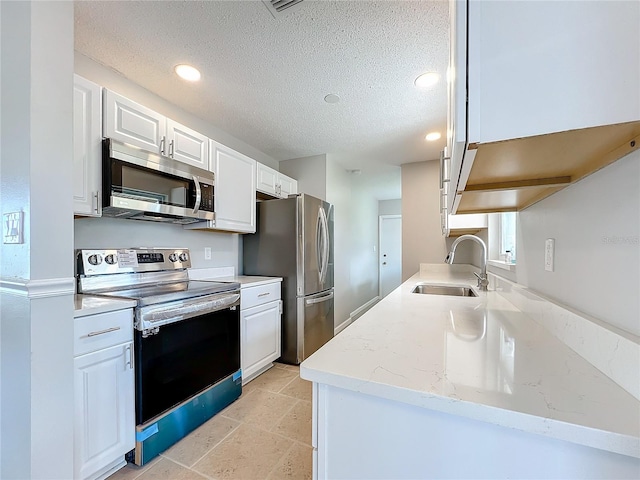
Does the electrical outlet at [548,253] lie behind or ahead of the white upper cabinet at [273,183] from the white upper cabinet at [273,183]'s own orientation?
ahead

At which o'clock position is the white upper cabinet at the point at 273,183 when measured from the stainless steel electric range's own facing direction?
The white upper cabinet is roughly at 9 o'clock from the stainless steel electric range.

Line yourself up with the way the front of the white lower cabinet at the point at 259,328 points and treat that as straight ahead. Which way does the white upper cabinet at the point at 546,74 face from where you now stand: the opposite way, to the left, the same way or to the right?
the opposite way

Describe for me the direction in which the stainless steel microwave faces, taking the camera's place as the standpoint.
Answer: facing the viewer and to the right of the viewer

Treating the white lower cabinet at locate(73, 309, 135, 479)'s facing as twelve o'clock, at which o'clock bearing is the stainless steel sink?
The stainless steel sink is roughly at 11 o'clock from the white lower cabinet.

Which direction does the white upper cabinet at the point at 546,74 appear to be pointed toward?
to the viewer's left

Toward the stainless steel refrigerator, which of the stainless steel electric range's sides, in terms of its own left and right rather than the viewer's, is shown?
left

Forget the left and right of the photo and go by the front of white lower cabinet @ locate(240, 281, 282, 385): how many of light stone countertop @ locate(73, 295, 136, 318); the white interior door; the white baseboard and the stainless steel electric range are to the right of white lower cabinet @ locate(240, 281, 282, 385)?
2

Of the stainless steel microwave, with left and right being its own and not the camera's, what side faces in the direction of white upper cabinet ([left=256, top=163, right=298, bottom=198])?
left

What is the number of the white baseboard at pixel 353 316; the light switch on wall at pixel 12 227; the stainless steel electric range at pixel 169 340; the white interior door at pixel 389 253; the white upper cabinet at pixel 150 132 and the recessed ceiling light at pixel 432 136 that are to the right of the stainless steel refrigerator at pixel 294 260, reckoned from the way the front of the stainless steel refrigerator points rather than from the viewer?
3
